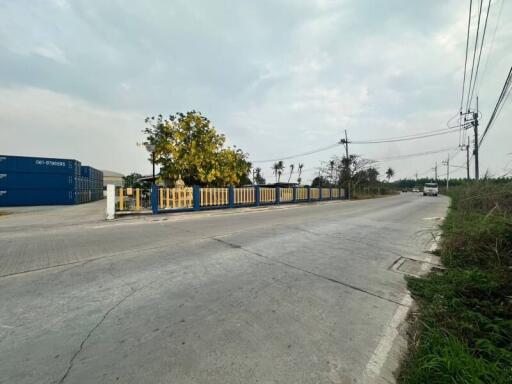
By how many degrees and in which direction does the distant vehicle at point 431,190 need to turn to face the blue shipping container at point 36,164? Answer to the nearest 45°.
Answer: approximately 45° to its right

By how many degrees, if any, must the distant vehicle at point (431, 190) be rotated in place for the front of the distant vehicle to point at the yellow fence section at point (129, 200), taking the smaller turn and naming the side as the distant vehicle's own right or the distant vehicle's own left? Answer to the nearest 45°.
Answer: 0° — it already faces it

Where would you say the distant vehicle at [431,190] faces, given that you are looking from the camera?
facing the viewer

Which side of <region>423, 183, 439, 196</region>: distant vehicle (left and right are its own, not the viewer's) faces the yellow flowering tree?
front

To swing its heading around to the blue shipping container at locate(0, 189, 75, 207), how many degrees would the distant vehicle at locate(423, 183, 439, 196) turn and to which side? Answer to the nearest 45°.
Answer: approximately 45° to its right

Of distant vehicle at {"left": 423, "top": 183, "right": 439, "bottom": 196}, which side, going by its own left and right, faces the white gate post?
front
